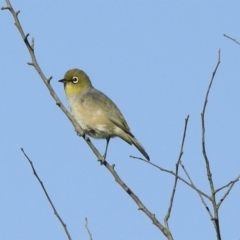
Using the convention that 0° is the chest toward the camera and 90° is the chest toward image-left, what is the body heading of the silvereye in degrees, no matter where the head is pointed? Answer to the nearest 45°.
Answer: approximately 90°
